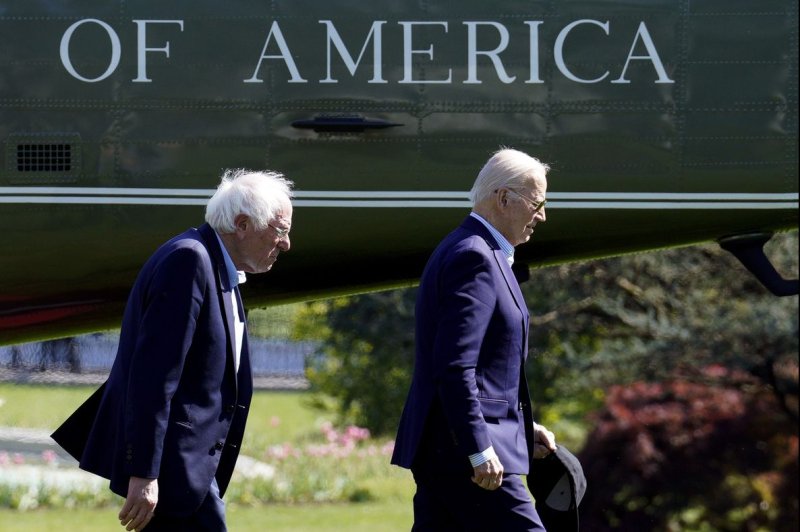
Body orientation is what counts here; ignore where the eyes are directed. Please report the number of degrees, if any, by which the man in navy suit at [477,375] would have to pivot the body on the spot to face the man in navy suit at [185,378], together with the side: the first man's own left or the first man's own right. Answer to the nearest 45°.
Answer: approximately 180°

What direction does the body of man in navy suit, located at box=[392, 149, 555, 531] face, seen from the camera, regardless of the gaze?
to the viewer's right

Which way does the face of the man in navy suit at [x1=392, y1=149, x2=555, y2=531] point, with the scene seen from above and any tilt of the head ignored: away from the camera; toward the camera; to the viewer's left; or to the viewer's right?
to the viewer's right

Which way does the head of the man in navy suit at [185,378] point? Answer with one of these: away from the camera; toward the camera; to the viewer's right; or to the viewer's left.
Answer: to the viewer's right

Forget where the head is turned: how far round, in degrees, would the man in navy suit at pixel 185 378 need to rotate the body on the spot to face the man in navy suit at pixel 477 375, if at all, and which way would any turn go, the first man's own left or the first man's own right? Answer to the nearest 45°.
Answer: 0° — they already face them

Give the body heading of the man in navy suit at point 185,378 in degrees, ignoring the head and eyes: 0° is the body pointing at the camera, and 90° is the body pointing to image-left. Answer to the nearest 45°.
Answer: approximately 270°

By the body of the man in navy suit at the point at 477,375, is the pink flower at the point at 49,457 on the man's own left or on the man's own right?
on the man's own left

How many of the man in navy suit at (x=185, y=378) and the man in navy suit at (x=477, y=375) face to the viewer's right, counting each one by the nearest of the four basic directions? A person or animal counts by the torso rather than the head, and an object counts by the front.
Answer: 2
